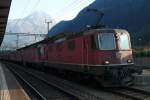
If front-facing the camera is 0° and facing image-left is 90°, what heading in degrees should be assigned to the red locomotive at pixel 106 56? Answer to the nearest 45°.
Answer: approximately 315°
